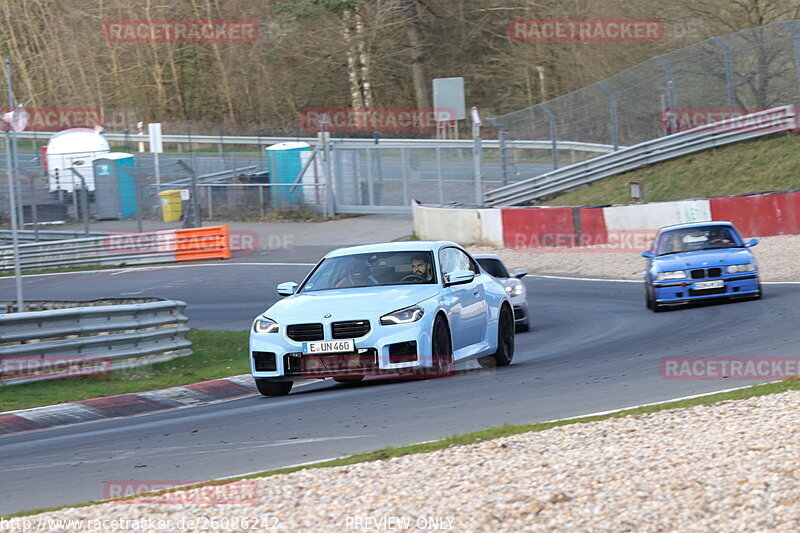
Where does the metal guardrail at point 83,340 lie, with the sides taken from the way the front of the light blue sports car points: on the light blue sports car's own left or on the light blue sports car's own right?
on the light blue sports car's own right

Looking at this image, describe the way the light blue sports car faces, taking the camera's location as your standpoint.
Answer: facing the viewer and to the left of the viewer

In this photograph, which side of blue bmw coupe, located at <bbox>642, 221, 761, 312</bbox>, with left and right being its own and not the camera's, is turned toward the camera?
front

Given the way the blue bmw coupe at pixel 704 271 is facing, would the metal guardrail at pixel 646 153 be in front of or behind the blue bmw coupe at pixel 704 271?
behind

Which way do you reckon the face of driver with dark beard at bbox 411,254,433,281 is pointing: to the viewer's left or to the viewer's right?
to the viewer's left

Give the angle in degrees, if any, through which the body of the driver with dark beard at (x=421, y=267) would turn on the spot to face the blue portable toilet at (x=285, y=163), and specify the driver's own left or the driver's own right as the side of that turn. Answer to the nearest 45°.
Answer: approximately 135° to the driver's own right

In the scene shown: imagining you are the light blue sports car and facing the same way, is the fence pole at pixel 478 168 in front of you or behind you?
behind

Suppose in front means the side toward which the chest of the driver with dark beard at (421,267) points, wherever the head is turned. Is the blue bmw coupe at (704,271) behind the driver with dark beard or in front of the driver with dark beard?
behind

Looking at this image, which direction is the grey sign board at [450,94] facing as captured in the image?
toward the camera

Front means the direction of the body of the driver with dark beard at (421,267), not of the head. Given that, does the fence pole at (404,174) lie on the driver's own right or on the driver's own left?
on the driver's own right
